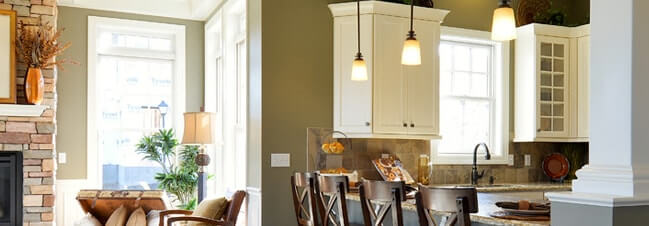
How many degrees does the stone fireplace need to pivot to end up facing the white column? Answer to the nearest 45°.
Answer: approximately 45° to its left

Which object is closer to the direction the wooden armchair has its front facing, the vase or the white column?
the vase

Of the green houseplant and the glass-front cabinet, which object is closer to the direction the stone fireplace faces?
the glass-front cabinet

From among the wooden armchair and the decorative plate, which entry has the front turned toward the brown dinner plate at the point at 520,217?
the decorative plate

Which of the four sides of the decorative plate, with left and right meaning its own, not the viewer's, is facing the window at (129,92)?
right

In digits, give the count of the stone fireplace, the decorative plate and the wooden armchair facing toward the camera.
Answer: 2

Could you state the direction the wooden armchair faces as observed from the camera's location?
facing to the left of the viewer

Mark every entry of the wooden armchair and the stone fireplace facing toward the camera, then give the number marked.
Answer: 1

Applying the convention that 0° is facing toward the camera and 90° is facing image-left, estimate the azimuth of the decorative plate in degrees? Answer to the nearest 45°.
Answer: approximately 0°

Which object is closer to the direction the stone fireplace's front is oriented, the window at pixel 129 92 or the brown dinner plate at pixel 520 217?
the brown dinner plate
